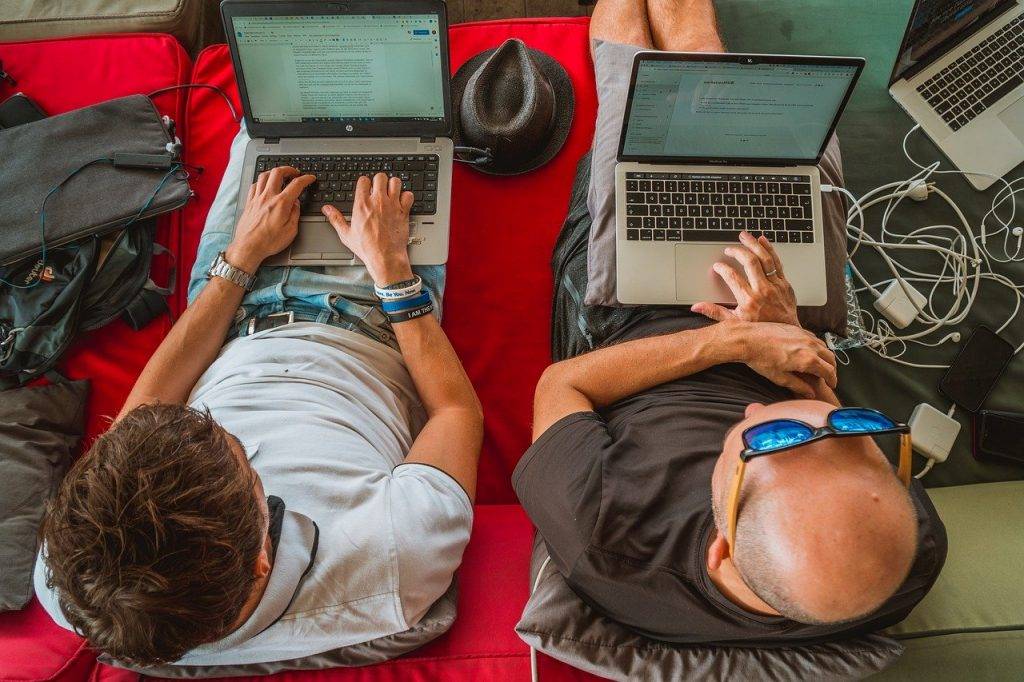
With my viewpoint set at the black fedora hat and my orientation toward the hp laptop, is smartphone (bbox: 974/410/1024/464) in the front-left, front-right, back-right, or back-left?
back-left

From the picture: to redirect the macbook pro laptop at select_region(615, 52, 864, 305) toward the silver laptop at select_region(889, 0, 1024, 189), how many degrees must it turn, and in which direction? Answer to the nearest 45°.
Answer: approximately 135° to its left

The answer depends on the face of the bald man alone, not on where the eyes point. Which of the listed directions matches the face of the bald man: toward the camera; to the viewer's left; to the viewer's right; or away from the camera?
away from the camera

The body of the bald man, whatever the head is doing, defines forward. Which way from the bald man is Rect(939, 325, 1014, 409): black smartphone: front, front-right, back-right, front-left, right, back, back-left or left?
front-right

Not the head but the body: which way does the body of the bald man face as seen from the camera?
away from the camera

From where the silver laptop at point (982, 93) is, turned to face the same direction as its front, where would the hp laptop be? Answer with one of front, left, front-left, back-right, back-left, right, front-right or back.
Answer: right

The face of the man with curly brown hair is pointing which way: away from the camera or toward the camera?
away from the camera

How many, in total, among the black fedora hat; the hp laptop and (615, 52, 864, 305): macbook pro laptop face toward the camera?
2

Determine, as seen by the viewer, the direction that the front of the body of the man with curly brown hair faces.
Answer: away from the camera
